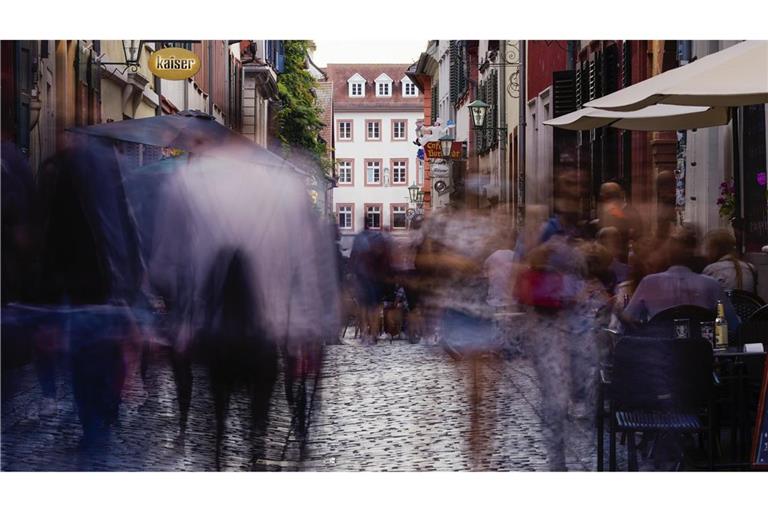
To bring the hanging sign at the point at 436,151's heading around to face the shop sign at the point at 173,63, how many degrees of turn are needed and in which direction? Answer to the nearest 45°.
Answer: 0° — it already faces it

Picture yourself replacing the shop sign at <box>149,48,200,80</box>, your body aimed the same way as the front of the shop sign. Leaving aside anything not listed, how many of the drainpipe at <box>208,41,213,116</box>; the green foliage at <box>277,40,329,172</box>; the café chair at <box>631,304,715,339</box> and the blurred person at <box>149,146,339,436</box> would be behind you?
2

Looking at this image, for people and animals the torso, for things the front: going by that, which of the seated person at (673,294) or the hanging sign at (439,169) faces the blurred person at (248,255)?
the hanging sign

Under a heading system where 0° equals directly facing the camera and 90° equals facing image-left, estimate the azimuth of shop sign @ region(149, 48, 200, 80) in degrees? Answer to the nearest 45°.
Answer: approximately 0°

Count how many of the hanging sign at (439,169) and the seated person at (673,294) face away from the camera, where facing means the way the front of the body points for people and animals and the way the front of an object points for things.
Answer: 1

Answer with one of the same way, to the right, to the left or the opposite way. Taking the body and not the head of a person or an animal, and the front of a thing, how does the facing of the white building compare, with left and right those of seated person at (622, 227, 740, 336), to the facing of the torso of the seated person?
the opposite way

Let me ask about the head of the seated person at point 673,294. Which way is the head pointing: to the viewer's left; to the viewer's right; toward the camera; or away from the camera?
away from the camera

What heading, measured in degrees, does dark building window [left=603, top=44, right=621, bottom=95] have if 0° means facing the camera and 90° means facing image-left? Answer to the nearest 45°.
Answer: approximately 45°

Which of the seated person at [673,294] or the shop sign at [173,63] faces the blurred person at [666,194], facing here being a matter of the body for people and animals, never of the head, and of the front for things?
the seated person

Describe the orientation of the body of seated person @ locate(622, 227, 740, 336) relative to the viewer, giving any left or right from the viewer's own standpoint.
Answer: facing away from the viewer
